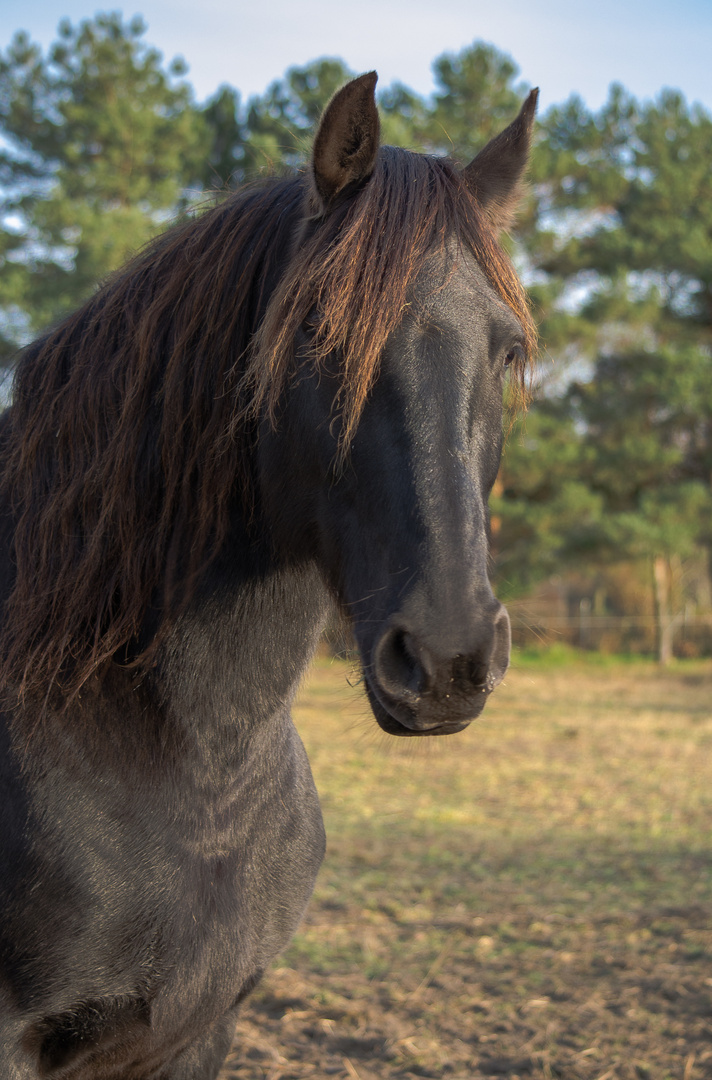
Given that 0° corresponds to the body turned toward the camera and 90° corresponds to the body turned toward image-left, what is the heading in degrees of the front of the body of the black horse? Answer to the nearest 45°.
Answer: approximately 315°

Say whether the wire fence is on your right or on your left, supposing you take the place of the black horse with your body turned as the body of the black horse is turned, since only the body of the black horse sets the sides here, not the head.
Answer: on your left

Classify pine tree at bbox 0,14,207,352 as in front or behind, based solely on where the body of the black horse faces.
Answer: behind
